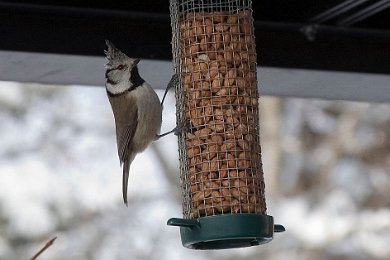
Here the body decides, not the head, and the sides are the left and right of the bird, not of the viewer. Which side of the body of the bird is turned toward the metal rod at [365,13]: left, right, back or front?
front

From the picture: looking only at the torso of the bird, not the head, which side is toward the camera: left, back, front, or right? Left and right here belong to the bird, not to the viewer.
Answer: right

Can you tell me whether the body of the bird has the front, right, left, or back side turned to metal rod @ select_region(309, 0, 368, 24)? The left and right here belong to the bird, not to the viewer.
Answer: front
